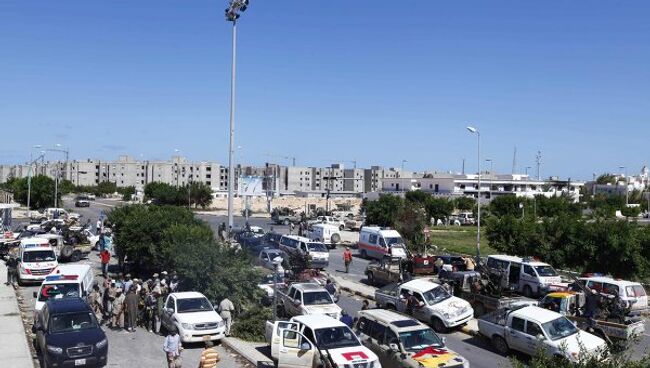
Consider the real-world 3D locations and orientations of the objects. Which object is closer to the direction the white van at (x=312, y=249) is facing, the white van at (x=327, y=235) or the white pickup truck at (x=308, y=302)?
the white pickup truck

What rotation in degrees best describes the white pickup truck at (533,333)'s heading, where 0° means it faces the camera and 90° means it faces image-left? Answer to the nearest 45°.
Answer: approximately 315°

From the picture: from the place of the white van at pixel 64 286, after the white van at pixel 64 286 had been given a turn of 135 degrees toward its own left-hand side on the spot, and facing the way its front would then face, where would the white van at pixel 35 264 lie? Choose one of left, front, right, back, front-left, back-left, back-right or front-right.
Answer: left

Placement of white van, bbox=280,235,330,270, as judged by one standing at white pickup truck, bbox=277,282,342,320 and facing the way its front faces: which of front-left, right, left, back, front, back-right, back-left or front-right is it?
back-left

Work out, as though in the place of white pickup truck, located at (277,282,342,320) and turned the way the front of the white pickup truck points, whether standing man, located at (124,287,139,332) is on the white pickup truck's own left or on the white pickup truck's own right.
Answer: on the white pickup truck's own right

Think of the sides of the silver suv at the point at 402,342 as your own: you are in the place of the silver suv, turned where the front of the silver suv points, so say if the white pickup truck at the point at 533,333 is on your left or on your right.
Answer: on your left

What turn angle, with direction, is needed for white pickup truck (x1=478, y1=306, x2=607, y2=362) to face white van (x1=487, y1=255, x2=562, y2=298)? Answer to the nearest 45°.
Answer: approximately 135° to its left

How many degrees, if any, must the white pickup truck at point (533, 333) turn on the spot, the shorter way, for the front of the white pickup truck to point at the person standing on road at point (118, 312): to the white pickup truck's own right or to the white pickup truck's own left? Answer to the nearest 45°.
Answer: approximately 135° to the white pickup truck's own right

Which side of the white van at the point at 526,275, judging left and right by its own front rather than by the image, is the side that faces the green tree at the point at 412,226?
back

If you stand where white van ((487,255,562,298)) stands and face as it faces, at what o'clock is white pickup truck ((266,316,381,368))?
The white pickup truck is roughly at 2 o'clock from the white van.

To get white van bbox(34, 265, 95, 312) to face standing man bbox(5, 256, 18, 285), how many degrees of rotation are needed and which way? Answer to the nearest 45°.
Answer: approximately 135° to its right
